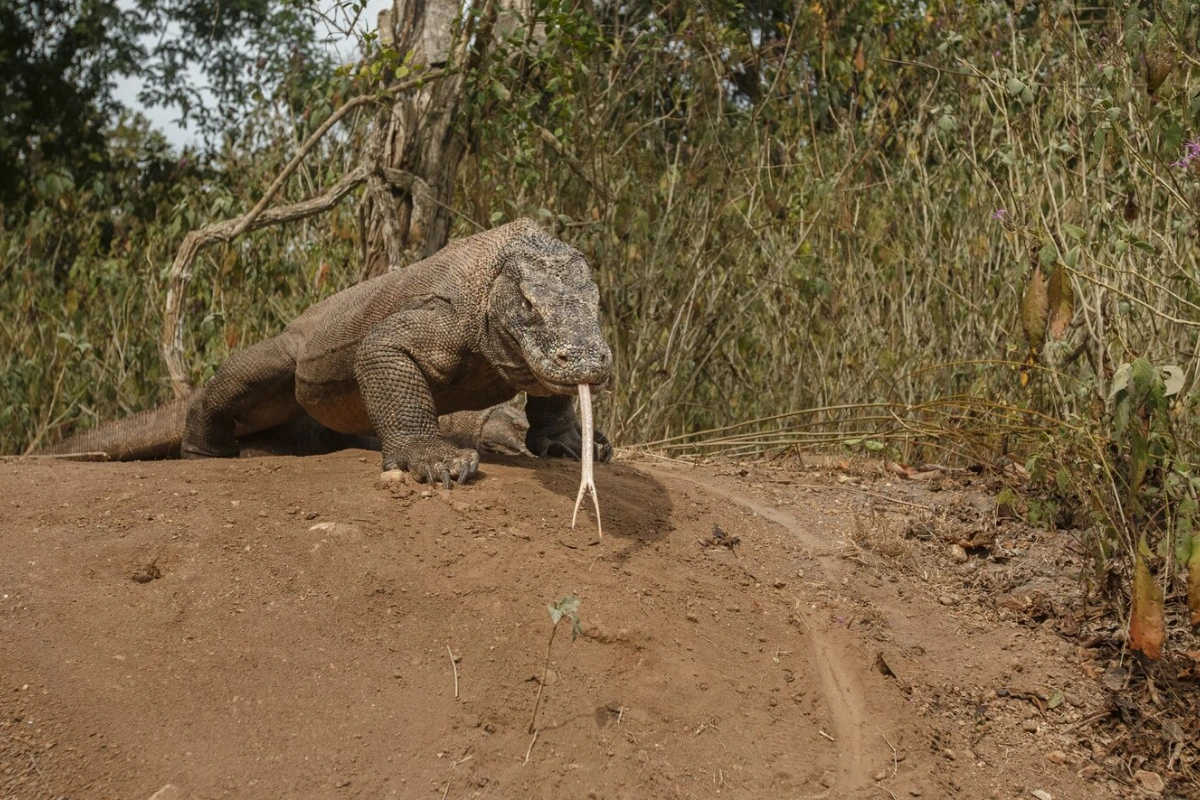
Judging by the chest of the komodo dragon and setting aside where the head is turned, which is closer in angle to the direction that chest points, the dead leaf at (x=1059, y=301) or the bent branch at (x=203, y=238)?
the dead leaf

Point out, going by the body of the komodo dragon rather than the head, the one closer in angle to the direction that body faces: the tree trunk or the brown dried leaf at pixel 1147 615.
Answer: the brown dried leaf

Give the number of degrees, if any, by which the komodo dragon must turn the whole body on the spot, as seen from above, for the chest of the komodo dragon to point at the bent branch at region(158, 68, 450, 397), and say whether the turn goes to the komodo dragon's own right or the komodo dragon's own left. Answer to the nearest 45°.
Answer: approximately 180°

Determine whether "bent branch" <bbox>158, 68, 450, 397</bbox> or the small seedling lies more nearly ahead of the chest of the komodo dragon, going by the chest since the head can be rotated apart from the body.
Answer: the small seedling

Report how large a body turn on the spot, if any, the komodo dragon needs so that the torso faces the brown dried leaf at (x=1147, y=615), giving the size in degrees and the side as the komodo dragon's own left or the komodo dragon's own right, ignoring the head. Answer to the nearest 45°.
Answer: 0° — it already faces it

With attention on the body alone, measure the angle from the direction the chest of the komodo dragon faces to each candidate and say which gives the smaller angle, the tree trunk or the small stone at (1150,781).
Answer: the small stone

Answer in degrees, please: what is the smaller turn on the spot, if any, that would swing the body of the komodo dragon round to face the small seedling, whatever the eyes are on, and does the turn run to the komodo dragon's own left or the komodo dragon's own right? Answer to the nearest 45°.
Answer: approximately 45° to the komodo dragon's own right

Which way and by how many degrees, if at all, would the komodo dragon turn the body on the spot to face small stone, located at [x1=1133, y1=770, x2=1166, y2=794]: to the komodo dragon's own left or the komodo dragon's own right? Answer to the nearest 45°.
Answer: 0° — it already faces it

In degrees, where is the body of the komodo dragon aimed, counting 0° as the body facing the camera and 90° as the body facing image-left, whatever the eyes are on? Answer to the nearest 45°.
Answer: approximately 315°

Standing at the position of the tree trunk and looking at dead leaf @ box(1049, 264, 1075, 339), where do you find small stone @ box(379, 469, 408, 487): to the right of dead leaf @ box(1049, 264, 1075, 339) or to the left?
right
